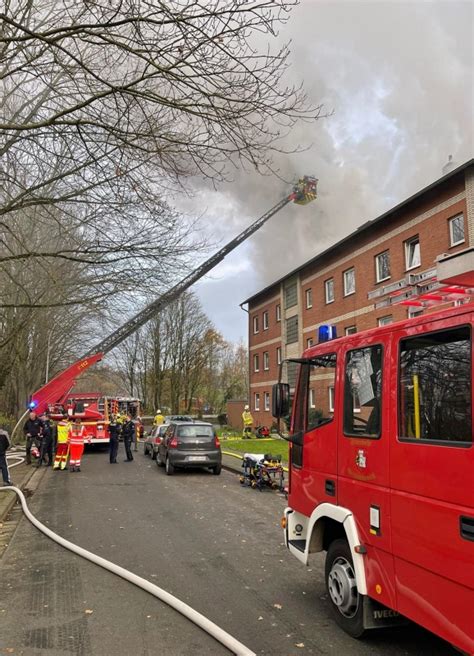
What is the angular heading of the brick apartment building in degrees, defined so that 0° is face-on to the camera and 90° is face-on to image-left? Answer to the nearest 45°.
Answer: approximately 45°

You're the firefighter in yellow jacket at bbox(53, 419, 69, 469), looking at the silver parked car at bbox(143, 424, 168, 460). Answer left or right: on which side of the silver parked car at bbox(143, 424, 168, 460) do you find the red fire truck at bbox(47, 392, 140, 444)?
left

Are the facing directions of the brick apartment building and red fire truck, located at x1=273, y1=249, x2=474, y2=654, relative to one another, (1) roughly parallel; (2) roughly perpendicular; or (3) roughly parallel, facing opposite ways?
roughly perpendicular

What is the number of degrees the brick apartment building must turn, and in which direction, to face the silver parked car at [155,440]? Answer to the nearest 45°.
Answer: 0° — it already faces it

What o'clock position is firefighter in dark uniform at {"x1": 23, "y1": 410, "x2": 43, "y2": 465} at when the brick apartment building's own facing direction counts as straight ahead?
The firefighter in dark uniform is roughly at 12 o'clock from the brick apartment building.

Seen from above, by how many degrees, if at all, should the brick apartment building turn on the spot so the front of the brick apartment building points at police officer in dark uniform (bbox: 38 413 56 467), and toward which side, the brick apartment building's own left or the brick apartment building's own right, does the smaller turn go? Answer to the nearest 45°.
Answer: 0° — it already faces them

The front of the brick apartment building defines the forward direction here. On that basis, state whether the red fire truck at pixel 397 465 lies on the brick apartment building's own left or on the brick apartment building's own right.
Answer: on the brick apartment building's own left
